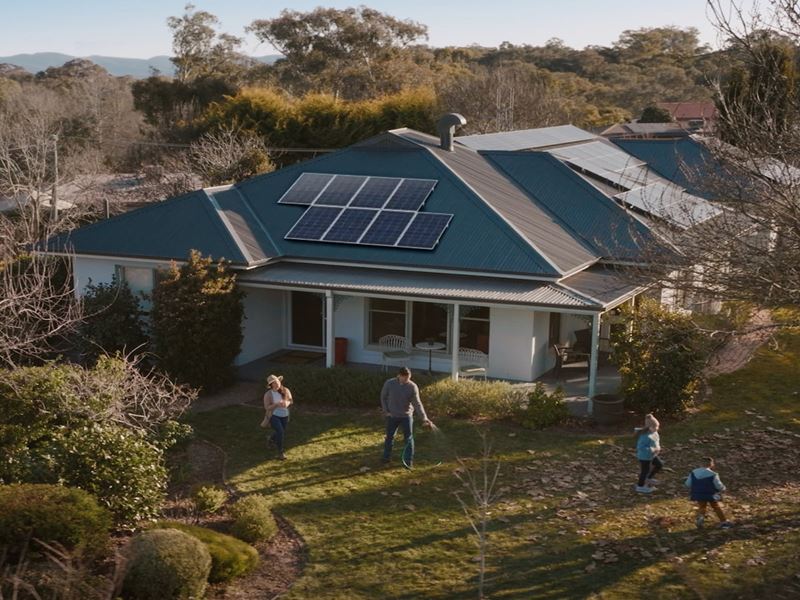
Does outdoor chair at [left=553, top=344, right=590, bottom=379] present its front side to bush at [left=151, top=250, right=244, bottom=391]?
no

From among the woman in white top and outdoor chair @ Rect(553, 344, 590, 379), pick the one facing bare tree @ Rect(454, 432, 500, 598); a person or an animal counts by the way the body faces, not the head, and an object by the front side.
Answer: the woman in white top

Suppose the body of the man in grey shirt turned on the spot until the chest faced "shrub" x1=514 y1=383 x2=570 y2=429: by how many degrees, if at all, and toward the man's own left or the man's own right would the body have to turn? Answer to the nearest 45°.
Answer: approximately 135° to the man's own left

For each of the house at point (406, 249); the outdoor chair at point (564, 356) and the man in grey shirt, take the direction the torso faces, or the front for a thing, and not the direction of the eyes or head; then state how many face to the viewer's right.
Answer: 1

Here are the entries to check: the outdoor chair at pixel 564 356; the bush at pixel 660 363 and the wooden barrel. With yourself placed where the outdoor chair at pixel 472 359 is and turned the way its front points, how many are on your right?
0

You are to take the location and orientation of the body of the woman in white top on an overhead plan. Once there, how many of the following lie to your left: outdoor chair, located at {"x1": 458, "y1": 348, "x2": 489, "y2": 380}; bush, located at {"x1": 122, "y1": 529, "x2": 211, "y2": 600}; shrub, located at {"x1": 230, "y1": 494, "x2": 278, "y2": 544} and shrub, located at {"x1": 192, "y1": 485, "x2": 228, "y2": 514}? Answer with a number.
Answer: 1

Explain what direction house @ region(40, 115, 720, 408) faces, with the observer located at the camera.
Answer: facing the viewer

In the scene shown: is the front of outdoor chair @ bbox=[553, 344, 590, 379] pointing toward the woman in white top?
no

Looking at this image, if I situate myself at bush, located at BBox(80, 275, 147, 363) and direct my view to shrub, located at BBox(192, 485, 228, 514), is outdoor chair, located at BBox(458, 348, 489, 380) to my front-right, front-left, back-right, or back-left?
front-left
